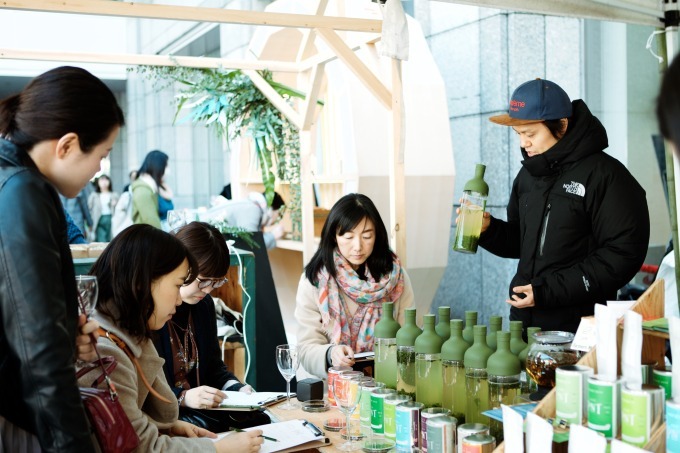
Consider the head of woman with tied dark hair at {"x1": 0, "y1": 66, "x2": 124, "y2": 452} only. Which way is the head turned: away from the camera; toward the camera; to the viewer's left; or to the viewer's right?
to the viewer's right

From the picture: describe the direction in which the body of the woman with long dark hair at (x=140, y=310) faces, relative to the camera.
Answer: to the viewer's right

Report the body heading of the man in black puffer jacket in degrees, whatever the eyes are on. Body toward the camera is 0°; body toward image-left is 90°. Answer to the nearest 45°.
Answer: approximately 45°

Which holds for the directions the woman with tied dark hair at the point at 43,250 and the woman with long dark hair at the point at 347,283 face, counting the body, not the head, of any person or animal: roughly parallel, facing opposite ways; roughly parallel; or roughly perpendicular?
roughly perpendicular

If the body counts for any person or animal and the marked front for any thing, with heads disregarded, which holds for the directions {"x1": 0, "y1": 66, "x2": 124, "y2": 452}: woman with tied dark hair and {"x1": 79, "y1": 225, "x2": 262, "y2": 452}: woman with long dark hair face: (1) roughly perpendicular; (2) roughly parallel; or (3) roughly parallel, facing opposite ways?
roughly parallel

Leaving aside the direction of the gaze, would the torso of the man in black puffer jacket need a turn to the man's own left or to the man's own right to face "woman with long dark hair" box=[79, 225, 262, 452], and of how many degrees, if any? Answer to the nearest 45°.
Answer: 0° — they already face them

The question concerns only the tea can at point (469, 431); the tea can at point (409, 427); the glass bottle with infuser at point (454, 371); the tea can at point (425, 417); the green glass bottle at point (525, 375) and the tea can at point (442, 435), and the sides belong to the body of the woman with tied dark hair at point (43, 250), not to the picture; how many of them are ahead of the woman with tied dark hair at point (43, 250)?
6

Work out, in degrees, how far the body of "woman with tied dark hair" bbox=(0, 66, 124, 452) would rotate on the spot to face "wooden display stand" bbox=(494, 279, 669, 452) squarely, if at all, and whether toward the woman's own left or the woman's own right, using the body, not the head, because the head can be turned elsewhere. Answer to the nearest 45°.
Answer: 0° — they already face it

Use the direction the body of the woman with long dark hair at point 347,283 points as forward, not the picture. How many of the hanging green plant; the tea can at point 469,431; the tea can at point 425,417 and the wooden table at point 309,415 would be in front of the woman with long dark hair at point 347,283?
3

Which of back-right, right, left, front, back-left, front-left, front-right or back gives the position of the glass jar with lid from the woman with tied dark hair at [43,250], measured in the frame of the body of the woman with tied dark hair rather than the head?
front

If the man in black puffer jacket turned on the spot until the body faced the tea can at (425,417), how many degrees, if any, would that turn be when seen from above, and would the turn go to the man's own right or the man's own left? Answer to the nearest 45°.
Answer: approximately 45° to the man's own left

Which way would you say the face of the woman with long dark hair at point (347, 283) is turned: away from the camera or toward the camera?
toward the camera

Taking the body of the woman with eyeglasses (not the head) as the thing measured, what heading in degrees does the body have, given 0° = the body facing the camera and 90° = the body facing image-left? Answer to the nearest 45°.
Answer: approximately 315°

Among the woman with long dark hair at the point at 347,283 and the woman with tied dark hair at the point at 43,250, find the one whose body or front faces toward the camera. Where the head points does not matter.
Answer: the woman with long dark hair at the point at 347,283

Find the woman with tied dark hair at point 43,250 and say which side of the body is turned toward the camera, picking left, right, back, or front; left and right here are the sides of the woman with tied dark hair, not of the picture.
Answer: right

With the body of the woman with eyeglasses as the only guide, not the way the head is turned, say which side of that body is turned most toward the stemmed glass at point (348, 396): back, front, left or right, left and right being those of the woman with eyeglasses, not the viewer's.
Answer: front

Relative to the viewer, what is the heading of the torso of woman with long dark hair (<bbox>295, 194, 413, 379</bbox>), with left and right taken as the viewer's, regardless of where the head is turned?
facing the viewer
